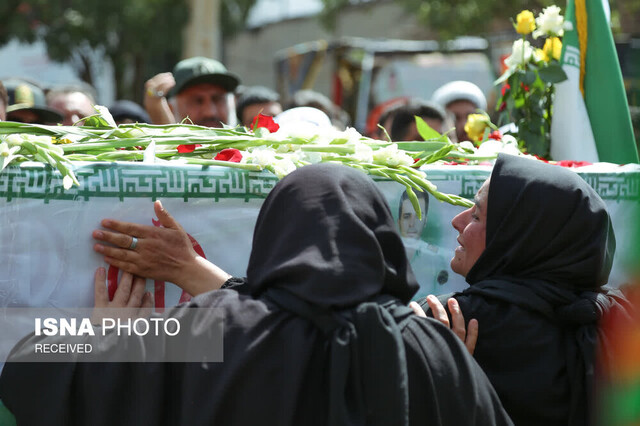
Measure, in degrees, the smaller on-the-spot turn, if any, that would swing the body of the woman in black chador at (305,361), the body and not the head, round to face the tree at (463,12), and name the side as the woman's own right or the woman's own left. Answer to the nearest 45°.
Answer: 0° — they already face it

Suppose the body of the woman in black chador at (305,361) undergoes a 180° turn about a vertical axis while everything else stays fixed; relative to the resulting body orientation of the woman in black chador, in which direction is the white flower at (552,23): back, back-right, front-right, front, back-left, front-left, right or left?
back-left

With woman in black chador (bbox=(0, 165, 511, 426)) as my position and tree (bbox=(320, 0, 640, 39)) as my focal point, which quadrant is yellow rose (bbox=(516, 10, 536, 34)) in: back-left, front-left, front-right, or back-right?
front-right

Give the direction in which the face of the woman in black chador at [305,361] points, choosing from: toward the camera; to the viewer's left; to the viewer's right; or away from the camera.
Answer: away from the camera

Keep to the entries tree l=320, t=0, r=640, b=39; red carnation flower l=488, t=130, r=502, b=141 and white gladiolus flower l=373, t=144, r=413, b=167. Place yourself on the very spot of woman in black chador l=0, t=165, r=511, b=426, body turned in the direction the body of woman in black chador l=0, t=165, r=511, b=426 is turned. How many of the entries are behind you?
0

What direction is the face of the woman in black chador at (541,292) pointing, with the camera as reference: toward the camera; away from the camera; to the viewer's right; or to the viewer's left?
to the viewer's left

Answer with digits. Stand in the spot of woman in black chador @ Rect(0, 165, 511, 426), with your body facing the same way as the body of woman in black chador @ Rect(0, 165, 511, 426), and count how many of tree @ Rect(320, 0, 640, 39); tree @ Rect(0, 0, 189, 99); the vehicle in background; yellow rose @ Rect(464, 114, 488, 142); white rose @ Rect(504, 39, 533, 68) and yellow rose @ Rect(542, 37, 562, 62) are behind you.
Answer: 0

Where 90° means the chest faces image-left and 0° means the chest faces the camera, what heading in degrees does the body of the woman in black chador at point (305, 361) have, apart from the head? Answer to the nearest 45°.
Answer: approximately 180°

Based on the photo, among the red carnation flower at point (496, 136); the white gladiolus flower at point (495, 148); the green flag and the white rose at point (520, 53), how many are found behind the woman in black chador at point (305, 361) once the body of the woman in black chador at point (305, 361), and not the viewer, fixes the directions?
0

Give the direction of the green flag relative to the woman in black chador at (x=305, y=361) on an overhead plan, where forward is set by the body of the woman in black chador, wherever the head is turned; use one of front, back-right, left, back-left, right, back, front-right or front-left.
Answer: front-right

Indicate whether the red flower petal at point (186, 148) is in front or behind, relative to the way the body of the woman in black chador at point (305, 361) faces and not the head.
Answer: in front

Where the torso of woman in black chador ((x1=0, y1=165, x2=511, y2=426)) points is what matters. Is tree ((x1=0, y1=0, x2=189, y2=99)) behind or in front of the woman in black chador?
in front

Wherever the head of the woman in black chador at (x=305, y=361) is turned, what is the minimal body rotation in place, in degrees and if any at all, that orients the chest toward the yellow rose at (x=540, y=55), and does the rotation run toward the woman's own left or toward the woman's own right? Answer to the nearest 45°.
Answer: approximately 45° to the woman's own right

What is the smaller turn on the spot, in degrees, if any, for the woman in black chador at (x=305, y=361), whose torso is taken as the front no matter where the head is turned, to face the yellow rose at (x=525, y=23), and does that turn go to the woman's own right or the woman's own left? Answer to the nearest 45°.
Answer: approximately 45° to the woman's own right

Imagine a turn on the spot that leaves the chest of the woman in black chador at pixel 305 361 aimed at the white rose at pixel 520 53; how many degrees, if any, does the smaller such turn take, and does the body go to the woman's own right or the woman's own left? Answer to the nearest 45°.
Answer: approximately 45° to the woman's own right

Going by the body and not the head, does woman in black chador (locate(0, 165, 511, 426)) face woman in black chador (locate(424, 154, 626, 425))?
no

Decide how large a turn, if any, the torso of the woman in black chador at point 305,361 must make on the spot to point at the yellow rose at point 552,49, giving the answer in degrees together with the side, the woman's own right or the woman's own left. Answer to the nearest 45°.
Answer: approximately 45° to the woman's own right
